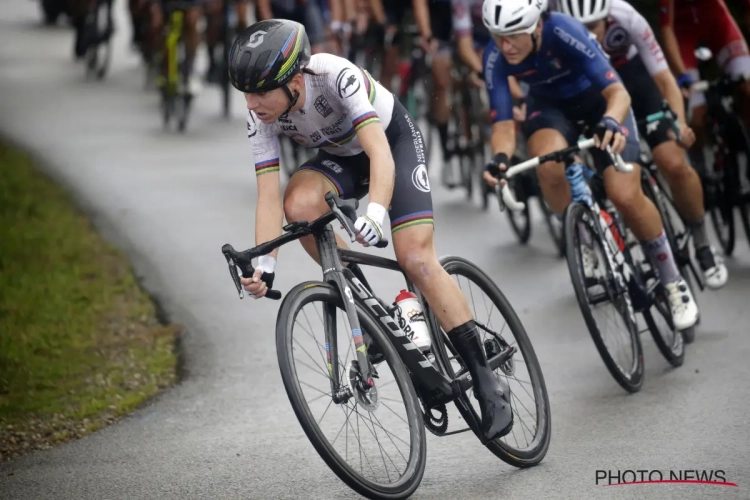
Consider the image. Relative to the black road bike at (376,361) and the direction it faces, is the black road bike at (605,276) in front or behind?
behind

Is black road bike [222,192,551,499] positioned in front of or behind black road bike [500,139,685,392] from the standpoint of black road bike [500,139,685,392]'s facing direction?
in front

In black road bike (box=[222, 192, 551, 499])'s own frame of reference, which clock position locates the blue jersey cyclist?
The blue jersey cyclist is roughly at 5 o'clock from the black road bike.

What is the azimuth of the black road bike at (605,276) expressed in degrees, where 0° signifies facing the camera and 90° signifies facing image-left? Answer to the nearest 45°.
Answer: approximately 45°
